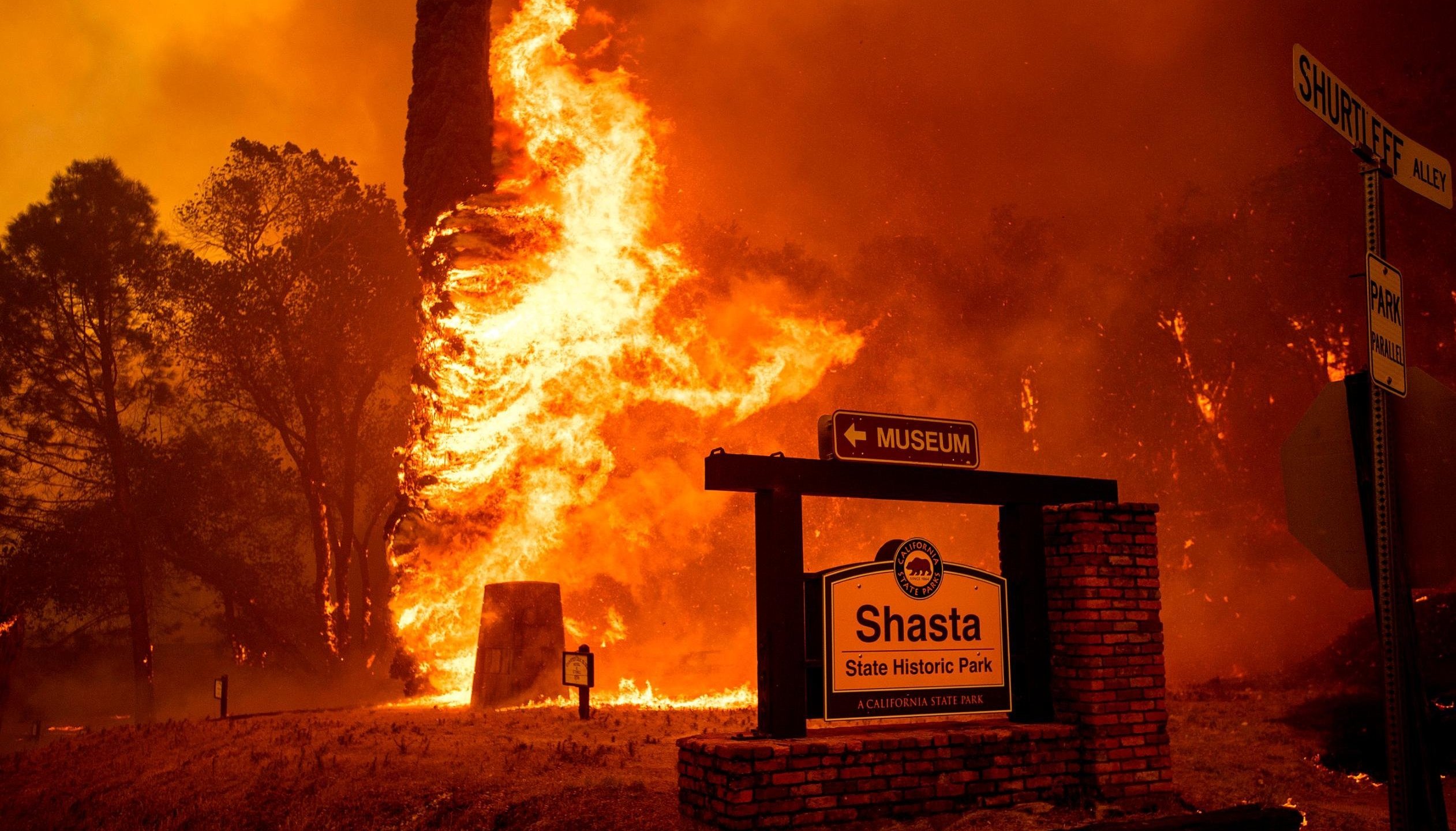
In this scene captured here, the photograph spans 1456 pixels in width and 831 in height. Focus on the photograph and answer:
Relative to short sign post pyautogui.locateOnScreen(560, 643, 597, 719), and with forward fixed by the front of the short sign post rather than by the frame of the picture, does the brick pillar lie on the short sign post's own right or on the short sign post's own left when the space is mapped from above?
on the short sign post's own left

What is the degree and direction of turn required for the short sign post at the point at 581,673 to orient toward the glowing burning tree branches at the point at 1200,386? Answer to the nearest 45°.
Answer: approximately 180°

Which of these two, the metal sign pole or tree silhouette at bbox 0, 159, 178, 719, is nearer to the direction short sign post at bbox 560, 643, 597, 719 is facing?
the metal sign pole

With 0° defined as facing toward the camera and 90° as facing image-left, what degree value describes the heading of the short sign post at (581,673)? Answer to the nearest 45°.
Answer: approximately 45°

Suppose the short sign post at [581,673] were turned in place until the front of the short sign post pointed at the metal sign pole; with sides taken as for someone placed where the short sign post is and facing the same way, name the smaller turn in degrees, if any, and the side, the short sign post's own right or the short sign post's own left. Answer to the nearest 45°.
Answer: approximately 45° to the short sign post's own left

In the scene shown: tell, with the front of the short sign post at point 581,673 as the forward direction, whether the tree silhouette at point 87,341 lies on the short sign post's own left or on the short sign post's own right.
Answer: on the short sign post's own right

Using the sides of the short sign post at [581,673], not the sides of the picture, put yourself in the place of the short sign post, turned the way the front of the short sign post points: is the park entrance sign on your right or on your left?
on your left

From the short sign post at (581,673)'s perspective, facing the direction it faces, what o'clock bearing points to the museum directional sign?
The museum directional sign is roughly at 10 o'clock from the short sign post.
